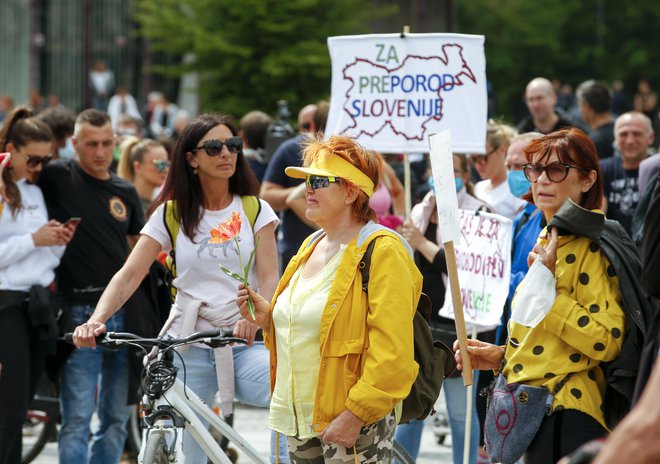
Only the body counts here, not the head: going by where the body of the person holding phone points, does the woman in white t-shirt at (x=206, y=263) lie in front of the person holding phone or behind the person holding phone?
in front

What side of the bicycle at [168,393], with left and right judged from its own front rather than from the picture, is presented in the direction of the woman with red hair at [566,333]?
left

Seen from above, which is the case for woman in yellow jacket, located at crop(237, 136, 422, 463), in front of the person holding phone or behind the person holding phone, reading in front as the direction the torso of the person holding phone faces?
in front

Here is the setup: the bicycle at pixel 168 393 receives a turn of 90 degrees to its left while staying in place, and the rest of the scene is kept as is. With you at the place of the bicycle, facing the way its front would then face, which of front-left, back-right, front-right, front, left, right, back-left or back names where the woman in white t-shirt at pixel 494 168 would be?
left

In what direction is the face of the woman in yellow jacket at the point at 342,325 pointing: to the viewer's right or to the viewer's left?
to the viewer's left

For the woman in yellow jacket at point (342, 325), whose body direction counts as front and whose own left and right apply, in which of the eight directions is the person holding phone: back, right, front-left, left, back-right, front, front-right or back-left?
right

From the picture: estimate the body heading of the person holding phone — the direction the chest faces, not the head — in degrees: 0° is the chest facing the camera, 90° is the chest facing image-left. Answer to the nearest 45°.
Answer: approximately 315°

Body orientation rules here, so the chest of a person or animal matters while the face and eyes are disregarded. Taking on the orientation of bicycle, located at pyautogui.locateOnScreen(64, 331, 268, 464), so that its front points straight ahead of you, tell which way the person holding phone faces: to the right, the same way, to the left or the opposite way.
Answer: to the left

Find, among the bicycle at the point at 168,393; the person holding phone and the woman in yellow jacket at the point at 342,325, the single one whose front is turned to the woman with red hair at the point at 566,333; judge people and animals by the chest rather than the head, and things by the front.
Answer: the person holding phone
